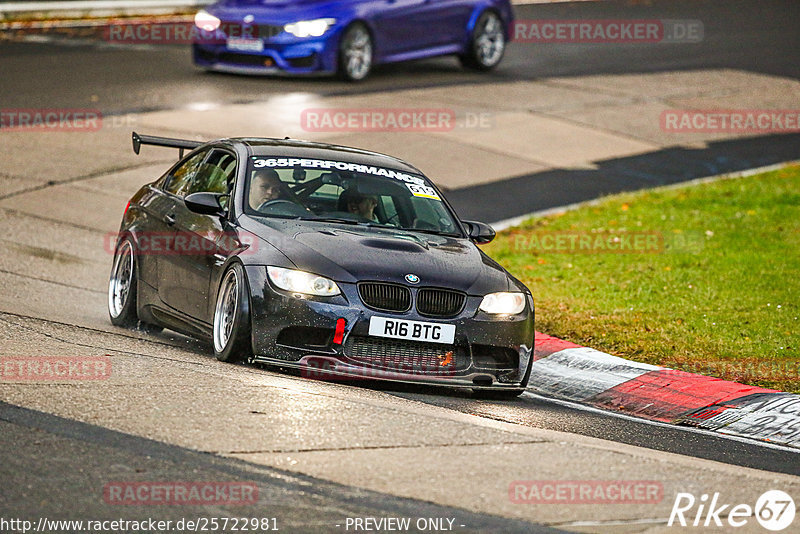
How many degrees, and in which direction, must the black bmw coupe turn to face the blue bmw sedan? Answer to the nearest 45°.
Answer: approximately 135° to its left

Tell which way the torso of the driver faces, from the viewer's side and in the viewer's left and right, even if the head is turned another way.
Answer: facing the viewer and to the right of the viewer

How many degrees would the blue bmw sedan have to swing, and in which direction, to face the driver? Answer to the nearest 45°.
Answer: approximately 45° to its left

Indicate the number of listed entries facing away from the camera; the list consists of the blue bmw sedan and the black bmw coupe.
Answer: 0

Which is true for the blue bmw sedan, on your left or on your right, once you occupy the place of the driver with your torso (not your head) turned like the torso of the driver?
on your left

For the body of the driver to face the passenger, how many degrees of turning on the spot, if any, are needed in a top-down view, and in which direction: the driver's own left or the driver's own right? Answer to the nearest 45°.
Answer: approximately 45° to the driver's own left

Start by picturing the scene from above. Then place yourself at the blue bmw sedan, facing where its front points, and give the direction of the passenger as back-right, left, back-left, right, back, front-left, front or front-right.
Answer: front-left

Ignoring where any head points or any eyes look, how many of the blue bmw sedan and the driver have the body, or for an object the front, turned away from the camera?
0

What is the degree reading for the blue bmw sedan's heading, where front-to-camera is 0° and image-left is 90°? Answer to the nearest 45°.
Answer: approximately 45°
